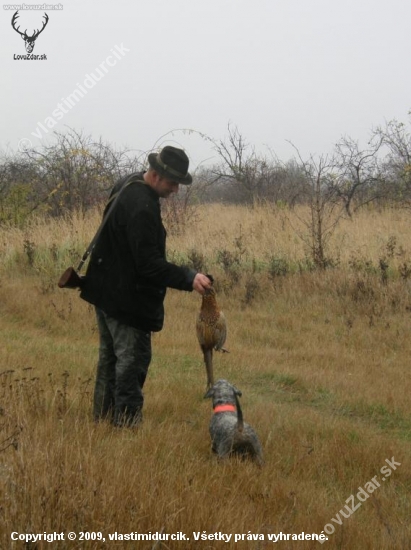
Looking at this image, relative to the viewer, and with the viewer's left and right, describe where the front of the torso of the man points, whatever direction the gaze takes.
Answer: facing to the right of the viewer

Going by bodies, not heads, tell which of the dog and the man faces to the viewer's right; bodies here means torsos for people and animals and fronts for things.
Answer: the man

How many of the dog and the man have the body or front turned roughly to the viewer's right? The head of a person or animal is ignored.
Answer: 1

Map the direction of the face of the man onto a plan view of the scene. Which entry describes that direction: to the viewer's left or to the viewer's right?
to the viewer's right
